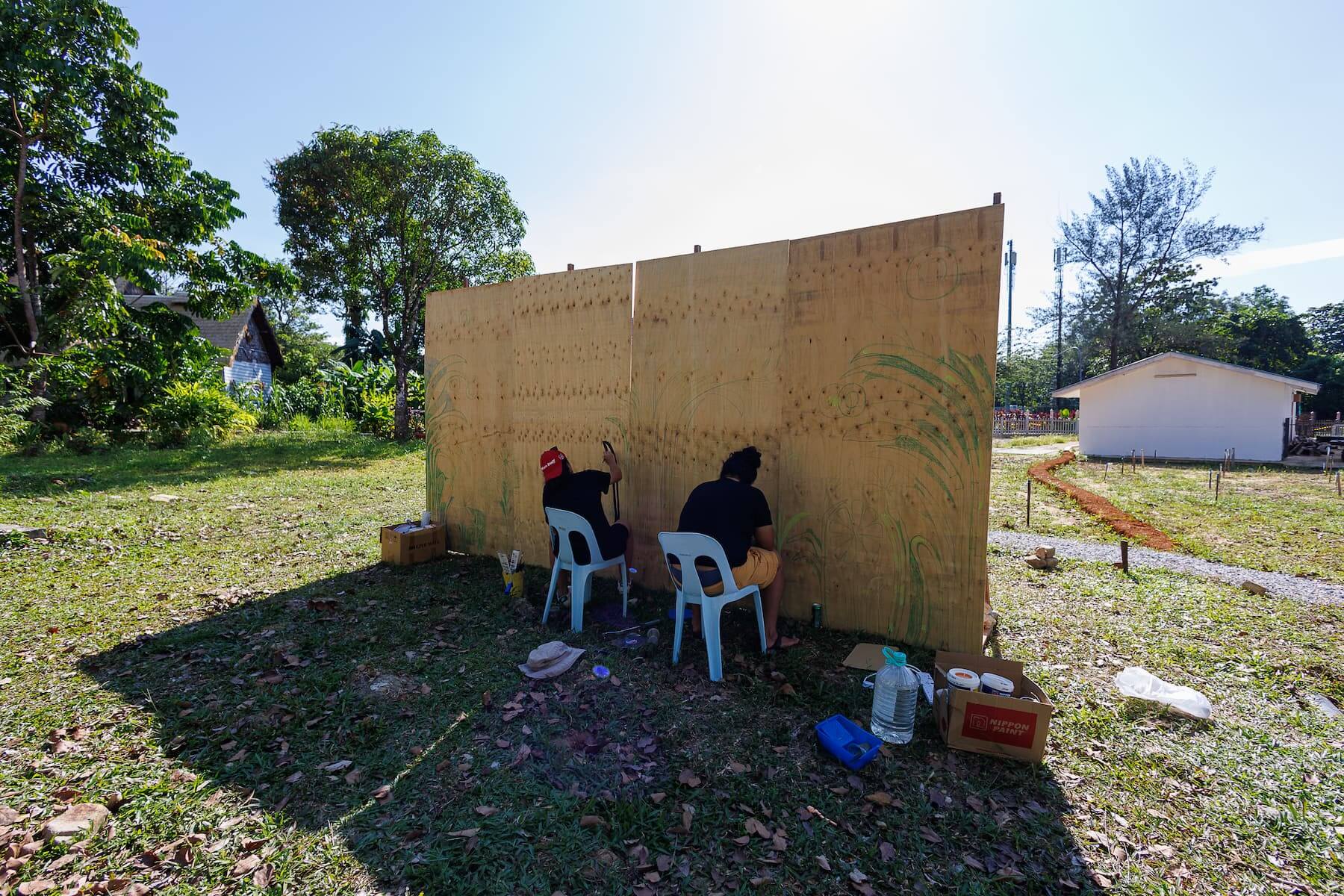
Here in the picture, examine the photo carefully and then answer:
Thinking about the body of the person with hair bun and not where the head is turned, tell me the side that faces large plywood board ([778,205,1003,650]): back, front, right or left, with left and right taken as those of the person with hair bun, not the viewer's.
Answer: front

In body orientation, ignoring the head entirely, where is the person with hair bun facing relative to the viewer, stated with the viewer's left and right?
facing away from the viewer and to the right of the viewer

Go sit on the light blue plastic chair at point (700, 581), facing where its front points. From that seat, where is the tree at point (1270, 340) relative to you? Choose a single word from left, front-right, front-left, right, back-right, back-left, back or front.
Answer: front

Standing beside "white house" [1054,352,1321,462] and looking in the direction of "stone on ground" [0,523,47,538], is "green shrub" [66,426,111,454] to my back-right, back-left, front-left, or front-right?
front-right

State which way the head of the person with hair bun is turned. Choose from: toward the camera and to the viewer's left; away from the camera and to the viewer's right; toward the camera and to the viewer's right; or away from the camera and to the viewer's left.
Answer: away from the camera and to the viewer's right

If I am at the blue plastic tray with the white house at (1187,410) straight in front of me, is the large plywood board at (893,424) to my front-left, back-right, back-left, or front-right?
front-left

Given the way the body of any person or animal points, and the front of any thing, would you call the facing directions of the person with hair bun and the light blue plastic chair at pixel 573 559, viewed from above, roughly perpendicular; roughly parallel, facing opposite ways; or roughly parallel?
roughly parallel

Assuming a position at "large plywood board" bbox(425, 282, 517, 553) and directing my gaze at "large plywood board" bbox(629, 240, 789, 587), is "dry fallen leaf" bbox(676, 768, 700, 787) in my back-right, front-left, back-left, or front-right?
front-right

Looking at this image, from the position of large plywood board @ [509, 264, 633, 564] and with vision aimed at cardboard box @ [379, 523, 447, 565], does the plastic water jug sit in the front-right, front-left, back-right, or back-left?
back-left

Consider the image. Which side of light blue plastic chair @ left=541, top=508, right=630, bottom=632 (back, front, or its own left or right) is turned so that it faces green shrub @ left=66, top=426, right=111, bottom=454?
left

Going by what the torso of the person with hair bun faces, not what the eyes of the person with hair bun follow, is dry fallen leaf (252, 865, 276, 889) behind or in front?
behind

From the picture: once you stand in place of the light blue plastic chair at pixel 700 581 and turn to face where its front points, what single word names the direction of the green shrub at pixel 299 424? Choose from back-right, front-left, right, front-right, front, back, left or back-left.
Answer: left

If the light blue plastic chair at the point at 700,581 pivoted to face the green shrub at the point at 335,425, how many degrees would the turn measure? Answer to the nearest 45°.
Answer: approximately 90° to its left

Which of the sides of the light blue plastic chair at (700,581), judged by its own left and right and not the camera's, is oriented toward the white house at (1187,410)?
front

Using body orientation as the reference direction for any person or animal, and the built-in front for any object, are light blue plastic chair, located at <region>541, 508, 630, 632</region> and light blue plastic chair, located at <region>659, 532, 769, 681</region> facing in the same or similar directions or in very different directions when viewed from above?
same or similar directions

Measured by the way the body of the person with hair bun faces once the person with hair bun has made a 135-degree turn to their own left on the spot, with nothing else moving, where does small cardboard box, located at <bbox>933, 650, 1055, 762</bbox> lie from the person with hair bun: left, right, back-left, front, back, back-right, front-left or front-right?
back-left

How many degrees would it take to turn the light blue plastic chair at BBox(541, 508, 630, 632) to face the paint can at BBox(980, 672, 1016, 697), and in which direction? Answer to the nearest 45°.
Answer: approximately 90° to its right

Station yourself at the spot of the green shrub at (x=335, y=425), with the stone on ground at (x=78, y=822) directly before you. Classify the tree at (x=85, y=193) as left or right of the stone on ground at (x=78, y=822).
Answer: right
